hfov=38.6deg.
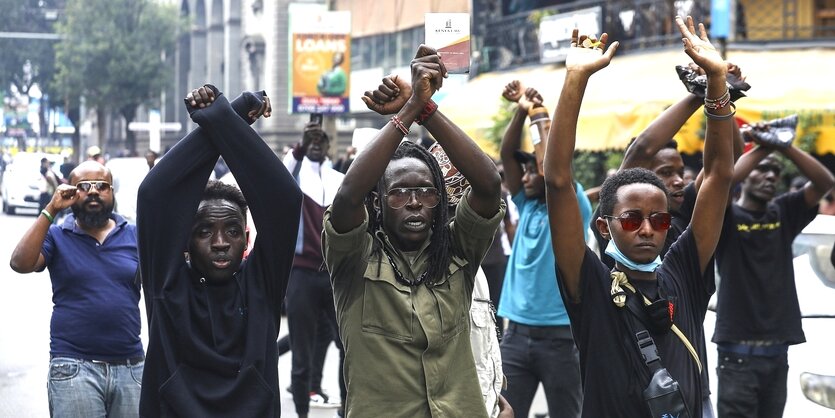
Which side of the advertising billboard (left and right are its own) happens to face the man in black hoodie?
front

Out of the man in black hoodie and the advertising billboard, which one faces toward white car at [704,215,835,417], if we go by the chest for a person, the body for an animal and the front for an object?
the advertising billboard

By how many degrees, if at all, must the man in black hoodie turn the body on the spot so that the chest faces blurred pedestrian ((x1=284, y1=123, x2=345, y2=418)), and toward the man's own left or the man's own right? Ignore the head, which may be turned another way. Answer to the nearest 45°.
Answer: approximately 180°

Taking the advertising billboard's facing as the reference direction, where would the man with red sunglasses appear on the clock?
The man with red sunglasses is roughly at 12 o'clock from the advertising billboard.

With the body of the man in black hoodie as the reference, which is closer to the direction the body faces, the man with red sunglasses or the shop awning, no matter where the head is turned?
the man with red sunglasses

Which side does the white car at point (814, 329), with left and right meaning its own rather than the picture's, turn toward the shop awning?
back

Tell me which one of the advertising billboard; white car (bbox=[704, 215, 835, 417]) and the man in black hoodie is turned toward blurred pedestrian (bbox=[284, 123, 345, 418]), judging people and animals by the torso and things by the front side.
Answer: the advertising billboard

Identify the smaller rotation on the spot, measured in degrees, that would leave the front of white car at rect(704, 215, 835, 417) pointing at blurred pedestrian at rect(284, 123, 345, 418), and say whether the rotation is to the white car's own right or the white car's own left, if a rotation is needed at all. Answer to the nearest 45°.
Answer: approximately 90° to the white car's own right

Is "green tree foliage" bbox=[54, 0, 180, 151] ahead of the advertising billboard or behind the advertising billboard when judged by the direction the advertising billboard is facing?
behind
